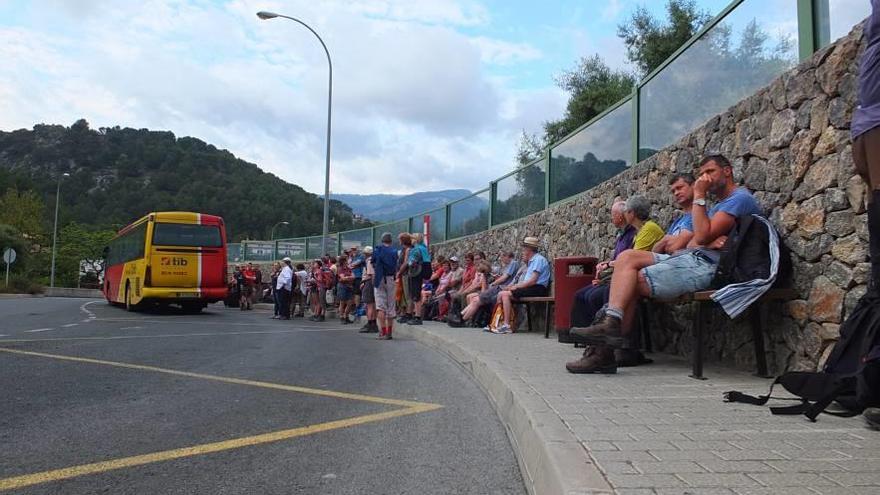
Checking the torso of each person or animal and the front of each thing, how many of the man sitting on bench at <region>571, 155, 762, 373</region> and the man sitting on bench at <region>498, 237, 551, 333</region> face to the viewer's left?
2

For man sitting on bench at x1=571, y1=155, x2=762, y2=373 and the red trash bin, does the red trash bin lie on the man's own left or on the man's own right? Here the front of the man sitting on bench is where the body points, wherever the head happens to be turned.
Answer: on the man's own right

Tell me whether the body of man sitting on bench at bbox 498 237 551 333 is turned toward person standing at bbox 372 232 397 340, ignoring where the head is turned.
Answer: yes

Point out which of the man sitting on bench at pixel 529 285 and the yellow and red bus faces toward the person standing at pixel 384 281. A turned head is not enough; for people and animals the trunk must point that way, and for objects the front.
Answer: the man sitting on bench

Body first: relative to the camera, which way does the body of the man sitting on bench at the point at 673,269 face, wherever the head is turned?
to the viewer's left

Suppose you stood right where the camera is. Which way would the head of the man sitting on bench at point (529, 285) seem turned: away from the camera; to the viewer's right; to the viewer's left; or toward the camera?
to the viewer's left

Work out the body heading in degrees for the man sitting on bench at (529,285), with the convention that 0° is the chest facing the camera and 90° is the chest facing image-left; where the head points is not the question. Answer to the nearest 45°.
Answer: approximately 90°

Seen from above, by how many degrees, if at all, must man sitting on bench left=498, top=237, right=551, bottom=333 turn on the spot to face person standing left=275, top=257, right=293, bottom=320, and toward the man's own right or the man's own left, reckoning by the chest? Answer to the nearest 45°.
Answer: approximately 45° to the man's own right

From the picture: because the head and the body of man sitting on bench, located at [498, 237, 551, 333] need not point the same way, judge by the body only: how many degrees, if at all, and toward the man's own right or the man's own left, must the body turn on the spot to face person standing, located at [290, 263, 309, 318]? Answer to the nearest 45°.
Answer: approximately 45° to the man's own right

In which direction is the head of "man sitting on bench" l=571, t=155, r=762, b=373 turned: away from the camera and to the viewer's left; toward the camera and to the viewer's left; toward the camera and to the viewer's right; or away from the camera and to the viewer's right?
toward the camera and to the viewer's left

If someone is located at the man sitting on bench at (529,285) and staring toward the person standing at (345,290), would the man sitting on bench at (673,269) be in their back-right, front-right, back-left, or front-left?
back-left

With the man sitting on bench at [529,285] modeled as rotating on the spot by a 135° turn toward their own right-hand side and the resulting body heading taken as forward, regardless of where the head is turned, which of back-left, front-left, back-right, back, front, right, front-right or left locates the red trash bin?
back-right
